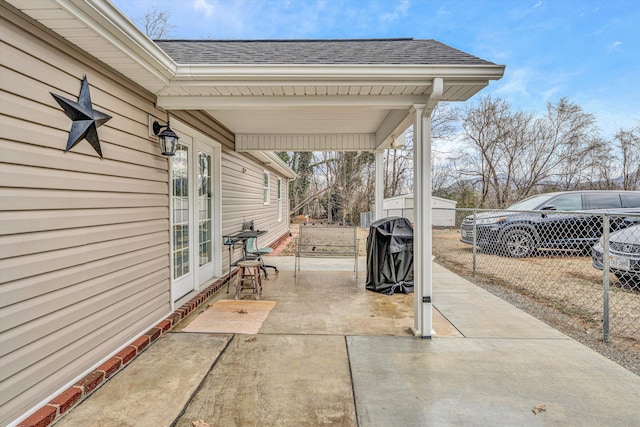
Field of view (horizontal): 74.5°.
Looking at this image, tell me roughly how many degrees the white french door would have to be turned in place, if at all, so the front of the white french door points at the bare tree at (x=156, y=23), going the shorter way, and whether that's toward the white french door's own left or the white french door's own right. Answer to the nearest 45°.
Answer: approximately 135° to the white french door's own left

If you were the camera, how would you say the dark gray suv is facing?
facing the viewer and to the left of the viewer

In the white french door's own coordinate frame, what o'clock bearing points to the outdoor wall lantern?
The outdoor wall lantern is roughly at 2 o'clock from the white french door.

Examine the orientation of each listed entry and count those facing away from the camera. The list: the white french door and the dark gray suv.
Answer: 0

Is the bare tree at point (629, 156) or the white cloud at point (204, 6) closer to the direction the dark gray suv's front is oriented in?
the white cloud

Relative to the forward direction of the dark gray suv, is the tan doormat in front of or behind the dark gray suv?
in front

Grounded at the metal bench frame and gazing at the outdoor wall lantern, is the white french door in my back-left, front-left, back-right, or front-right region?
front-right

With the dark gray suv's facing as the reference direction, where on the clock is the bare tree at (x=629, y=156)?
The bare tree is roughly at 5 o'clock from the dark gray suv.
